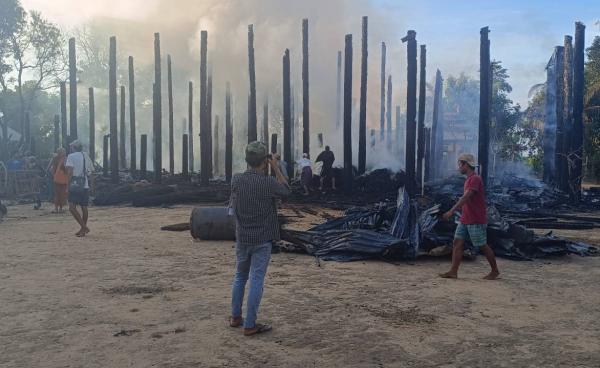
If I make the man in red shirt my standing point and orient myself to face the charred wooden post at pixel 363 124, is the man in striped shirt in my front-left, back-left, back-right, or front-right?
back-left

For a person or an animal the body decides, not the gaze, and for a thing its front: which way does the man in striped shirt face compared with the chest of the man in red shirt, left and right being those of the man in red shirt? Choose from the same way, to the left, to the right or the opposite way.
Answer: to the right

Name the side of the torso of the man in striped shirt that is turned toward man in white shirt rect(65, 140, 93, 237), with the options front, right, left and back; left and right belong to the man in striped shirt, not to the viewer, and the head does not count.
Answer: left

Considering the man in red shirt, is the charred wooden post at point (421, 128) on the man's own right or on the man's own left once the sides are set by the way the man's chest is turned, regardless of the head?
on the man's own right

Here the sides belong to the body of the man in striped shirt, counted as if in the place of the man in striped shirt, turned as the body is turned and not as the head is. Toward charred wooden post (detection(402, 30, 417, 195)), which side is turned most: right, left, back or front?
front

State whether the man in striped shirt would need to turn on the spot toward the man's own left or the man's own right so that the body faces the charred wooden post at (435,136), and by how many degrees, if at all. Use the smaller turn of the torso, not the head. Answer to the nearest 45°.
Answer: approximately 45° to the man's own left

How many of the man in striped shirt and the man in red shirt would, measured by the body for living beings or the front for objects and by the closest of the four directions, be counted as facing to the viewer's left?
1

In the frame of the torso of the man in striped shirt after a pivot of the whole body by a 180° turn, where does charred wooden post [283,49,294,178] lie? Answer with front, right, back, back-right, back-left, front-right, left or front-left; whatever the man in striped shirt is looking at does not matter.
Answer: back-right

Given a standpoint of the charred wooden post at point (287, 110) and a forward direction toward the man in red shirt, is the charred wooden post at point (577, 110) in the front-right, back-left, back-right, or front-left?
front-left

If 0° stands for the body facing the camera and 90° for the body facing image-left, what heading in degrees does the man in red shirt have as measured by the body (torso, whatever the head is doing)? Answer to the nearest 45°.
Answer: approximately 90°

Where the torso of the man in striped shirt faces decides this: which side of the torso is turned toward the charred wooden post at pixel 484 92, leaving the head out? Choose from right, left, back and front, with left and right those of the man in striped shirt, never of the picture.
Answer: front

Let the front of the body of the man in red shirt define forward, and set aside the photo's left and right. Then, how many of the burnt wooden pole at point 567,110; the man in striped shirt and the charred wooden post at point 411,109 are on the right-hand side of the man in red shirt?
2

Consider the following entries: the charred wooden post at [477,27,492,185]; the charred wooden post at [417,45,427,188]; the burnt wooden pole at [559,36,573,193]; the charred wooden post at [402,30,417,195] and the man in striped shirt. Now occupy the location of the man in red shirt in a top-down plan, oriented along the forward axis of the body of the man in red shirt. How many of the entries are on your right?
4

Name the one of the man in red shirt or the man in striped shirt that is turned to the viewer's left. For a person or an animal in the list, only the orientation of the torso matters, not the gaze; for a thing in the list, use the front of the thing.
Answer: the man in red shirt

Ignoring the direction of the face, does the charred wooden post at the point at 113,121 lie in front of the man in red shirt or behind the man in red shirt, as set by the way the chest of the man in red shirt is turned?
in front

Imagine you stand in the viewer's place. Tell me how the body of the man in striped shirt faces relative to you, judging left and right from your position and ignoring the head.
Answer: facing away from the viewer and to the right of the viewer

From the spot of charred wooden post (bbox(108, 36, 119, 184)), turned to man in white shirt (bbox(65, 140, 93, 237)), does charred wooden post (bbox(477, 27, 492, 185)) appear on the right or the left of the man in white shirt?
left
